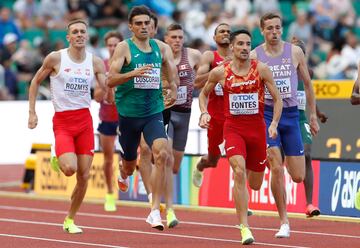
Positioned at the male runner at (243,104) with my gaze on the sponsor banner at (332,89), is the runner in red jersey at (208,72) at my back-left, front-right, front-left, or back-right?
front-left

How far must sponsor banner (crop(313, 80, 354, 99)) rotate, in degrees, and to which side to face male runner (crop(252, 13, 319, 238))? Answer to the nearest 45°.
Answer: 0° — it already faces them

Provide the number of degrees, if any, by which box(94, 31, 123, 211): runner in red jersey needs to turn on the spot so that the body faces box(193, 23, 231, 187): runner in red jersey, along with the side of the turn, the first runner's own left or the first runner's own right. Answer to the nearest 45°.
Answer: approximately 45° to the first runner's own left

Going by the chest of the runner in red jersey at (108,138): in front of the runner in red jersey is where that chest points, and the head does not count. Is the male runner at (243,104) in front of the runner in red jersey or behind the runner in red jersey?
in front

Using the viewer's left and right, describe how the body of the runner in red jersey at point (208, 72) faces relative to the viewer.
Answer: facing the viewer and to the right of the viewer

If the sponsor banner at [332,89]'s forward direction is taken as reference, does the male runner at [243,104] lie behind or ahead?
ahead

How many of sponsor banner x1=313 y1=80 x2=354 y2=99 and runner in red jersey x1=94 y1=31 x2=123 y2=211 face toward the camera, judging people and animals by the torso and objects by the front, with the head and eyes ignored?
2

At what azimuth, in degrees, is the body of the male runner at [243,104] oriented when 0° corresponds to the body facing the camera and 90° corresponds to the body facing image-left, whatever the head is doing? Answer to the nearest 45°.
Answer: approximately 0°

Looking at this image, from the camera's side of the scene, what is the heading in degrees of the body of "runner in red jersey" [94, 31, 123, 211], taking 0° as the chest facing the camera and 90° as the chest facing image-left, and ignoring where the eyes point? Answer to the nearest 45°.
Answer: approximately 0°

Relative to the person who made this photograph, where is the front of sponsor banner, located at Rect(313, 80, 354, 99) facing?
facing the viewer

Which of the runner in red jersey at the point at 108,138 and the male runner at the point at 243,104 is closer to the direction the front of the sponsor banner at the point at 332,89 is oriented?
the male runner
